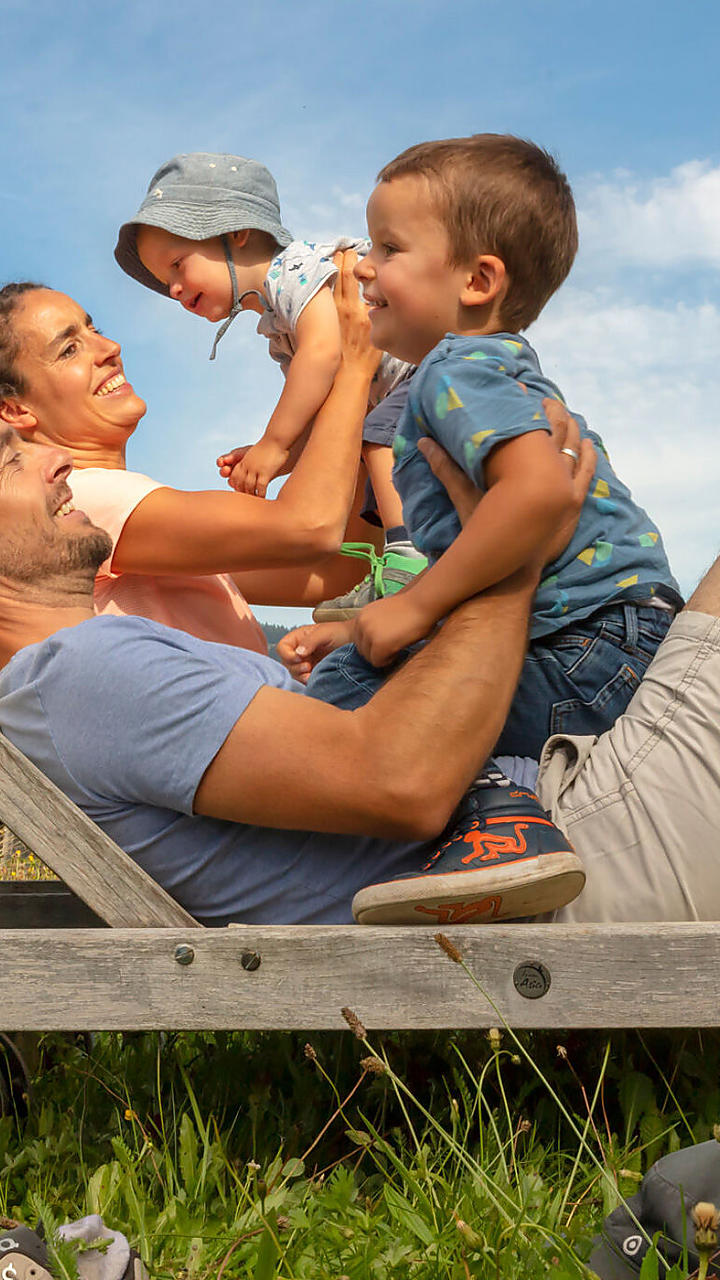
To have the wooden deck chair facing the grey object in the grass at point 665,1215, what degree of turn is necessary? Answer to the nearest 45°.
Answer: approximately 45° to its right

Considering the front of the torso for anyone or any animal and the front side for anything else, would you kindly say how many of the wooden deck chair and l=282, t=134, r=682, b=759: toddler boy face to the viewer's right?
1

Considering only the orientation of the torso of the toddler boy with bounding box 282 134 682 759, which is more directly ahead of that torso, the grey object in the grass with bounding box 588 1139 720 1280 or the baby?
the baby

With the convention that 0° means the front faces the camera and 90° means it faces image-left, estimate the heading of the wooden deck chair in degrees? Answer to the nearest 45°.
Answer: approximately 270°

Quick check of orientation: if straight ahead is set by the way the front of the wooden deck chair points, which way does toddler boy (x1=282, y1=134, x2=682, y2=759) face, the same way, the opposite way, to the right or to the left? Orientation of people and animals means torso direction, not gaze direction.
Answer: the opposite way

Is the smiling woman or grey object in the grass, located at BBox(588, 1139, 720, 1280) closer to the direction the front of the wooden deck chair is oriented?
the grey object in the grass

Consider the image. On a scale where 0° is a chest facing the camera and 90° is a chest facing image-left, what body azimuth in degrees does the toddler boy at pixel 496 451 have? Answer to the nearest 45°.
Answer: approximately 90°
